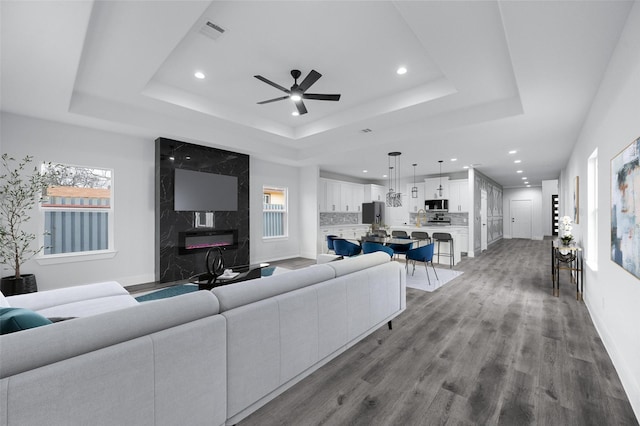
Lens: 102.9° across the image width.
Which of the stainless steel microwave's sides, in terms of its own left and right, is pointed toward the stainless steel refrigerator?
right

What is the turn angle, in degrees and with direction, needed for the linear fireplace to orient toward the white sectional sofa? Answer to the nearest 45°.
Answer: approximately 45° to its right

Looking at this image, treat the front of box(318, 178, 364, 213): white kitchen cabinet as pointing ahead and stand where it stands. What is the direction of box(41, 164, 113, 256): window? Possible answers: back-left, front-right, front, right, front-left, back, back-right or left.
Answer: right

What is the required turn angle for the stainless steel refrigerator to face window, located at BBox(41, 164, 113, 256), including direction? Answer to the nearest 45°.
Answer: approximately 90° to its right

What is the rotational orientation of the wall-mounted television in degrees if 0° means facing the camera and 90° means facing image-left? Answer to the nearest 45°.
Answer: approximately 315°

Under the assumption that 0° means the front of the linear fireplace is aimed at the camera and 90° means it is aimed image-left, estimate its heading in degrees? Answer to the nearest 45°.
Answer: approximately 315°

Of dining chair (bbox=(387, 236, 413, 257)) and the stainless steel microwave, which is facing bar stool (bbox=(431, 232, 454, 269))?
the stainless steel microwave

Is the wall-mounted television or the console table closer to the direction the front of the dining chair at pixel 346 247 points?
the console table

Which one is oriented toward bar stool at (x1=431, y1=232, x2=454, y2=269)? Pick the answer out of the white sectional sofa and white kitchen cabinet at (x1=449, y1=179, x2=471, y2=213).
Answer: the white kitchen cabinet

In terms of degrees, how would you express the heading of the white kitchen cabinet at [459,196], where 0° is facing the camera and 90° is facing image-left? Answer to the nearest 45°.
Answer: approximately 0°

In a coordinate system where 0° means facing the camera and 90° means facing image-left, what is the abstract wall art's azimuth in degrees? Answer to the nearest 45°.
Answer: approximately 90°
